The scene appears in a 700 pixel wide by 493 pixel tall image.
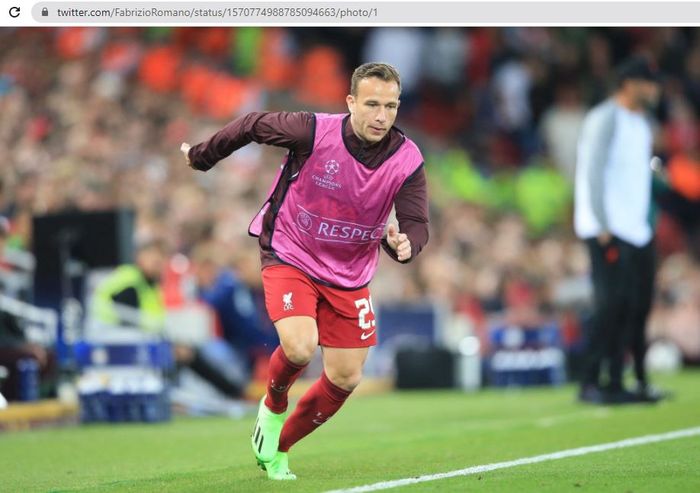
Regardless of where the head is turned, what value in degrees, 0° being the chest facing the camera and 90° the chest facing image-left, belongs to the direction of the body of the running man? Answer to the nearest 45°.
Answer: approximately 315°

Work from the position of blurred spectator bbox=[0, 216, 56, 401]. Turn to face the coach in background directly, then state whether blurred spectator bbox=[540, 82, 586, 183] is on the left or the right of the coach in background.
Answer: left

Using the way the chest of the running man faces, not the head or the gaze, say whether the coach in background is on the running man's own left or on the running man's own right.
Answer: on the running man's own left

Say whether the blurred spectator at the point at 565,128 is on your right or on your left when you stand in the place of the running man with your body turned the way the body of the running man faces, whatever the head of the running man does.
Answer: on your left

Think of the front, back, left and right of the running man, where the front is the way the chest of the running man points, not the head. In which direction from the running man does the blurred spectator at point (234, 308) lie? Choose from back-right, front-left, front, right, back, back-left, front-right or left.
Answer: back-left
